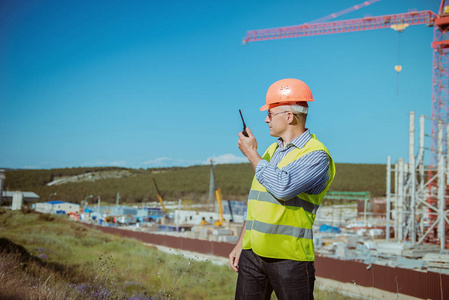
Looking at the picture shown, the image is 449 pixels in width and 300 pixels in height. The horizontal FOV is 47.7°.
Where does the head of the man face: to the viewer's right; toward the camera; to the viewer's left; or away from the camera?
to the viewer's left

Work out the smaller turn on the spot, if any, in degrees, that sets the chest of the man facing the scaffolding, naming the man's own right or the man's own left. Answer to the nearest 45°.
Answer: approximately 135° to the man's own right

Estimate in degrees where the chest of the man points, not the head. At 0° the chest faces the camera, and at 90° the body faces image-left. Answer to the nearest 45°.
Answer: approximately 45°

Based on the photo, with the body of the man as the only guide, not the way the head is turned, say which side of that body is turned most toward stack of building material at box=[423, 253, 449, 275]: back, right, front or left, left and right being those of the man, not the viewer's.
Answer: back

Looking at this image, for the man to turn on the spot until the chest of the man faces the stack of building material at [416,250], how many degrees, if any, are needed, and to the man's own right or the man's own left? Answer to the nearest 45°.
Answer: approximately 135° to the man's own right
